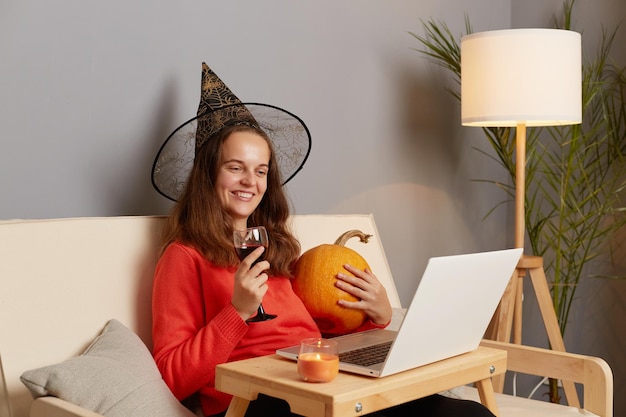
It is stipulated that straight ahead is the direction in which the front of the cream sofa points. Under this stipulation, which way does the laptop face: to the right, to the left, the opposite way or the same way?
the opposite way

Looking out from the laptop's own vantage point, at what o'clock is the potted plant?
The potted plant is roughly at 2 o'clock from the laptop.

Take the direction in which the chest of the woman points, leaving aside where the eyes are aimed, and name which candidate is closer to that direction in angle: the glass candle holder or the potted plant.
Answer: the glass candle holder

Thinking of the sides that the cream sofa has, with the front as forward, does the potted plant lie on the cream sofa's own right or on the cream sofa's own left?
on the cream sofa's own left

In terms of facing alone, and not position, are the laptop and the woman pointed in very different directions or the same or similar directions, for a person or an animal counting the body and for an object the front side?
very different directions

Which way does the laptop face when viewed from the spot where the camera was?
facing away from the viewer and to the left of the viewer

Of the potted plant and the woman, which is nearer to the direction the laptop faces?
the woman
